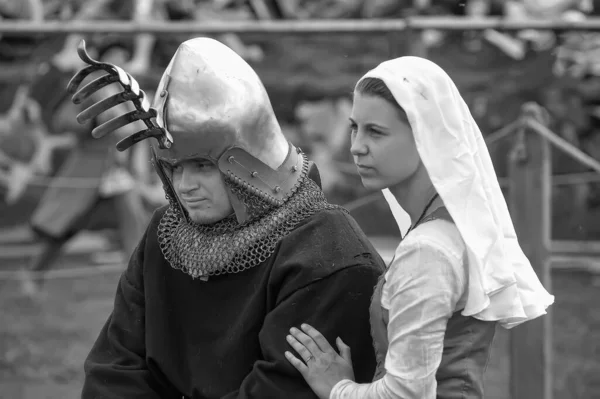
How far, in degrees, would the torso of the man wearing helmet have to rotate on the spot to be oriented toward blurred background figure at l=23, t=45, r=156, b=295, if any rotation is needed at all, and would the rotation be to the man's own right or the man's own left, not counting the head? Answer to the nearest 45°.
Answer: approximately 135° to the man's own right

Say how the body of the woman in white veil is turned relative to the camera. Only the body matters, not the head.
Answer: to the viewer's left

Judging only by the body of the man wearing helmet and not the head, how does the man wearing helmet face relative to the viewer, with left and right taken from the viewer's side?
facing the viewer and to the left of the viewer

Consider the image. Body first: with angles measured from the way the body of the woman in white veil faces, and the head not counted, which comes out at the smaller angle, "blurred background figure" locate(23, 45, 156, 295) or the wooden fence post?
the blurred background figure

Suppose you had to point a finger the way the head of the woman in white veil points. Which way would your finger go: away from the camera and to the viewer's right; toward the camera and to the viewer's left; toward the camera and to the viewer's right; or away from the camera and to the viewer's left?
toward the camera and to the viewer's left

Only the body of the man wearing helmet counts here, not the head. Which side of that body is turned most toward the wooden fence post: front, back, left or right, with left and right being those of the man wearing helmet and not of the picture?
back

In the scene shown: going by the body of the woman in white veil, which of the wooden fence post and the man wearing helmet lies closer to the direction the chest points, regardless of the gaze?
the man wearing helmet

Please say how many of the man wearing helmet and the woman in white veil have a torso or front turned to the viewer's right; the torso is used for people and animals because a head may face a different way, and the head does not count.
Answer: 0
